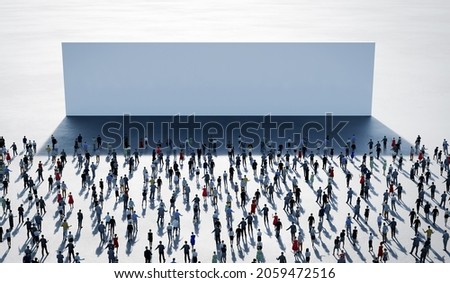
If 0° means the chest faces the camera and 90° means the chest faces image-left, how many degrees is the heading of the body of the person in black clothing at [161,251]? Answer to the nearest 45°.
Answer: approximately 180°
